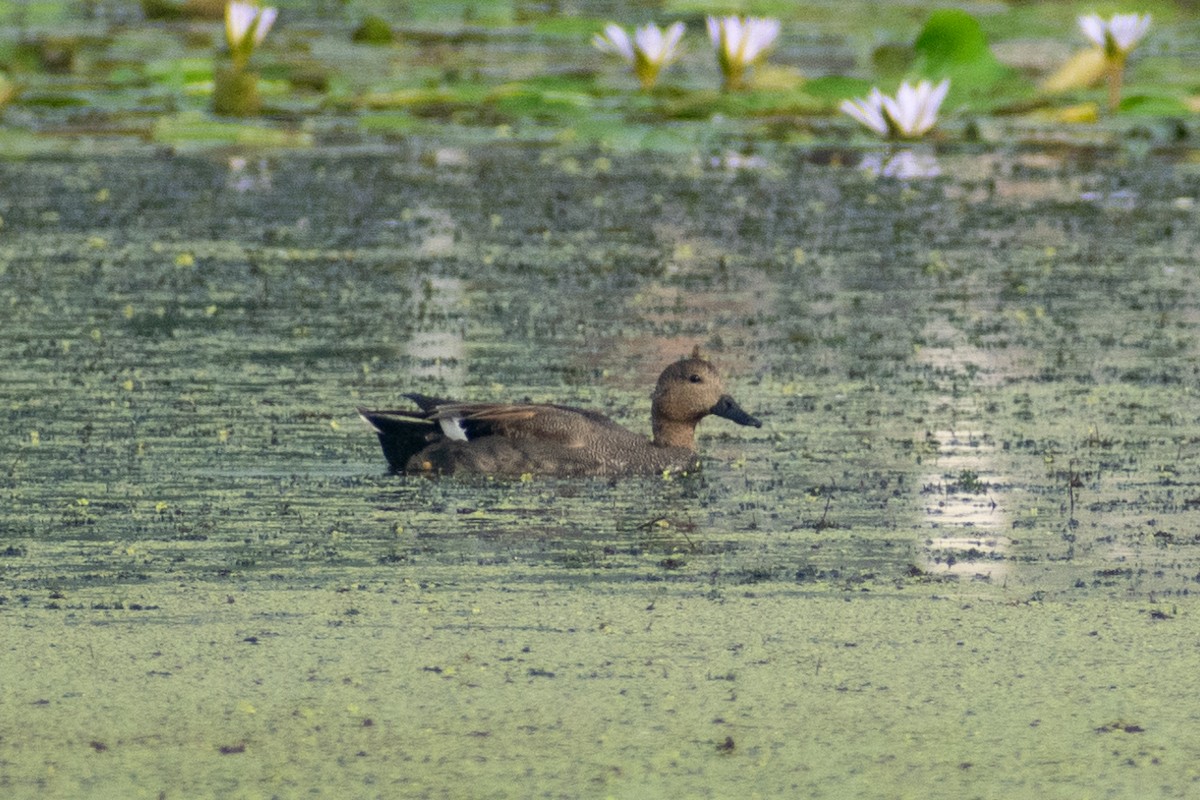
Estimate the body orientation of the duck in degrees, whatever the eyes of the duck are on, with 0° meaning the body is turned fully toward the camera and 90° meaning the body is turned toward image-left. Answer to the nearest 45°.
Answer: approximately 270°

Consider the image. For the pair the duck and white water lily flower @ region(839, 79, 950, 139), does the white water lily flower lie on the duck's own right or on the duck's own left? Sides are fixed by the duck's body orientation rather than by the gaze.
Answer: on the duck's own left

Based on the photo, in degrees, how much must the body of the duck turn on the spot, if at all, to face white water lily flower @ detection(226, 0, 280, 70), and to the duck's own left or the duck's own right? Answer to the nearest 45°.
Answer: approximately 90° to the duck's own left

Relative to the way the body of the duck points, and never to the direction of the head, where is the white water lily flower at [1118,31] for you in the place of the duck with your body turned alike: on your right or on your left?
on your left

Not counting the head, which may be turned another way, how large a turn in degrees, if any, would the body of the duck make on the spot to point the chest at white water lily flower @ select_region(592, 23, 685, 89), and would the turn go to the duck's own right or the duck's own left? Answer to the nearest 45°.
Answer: approximately 90° to the duck's own left

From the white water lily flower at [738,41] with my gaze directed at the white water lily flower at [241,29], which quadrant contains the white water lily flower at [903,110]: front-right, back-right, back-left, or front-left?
back-left

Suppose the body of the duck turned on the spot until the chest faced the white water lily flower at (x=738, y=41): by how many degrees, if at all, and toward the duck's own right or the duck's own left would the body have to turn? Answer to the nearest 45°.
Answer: approximately 90° to the duck's own left
